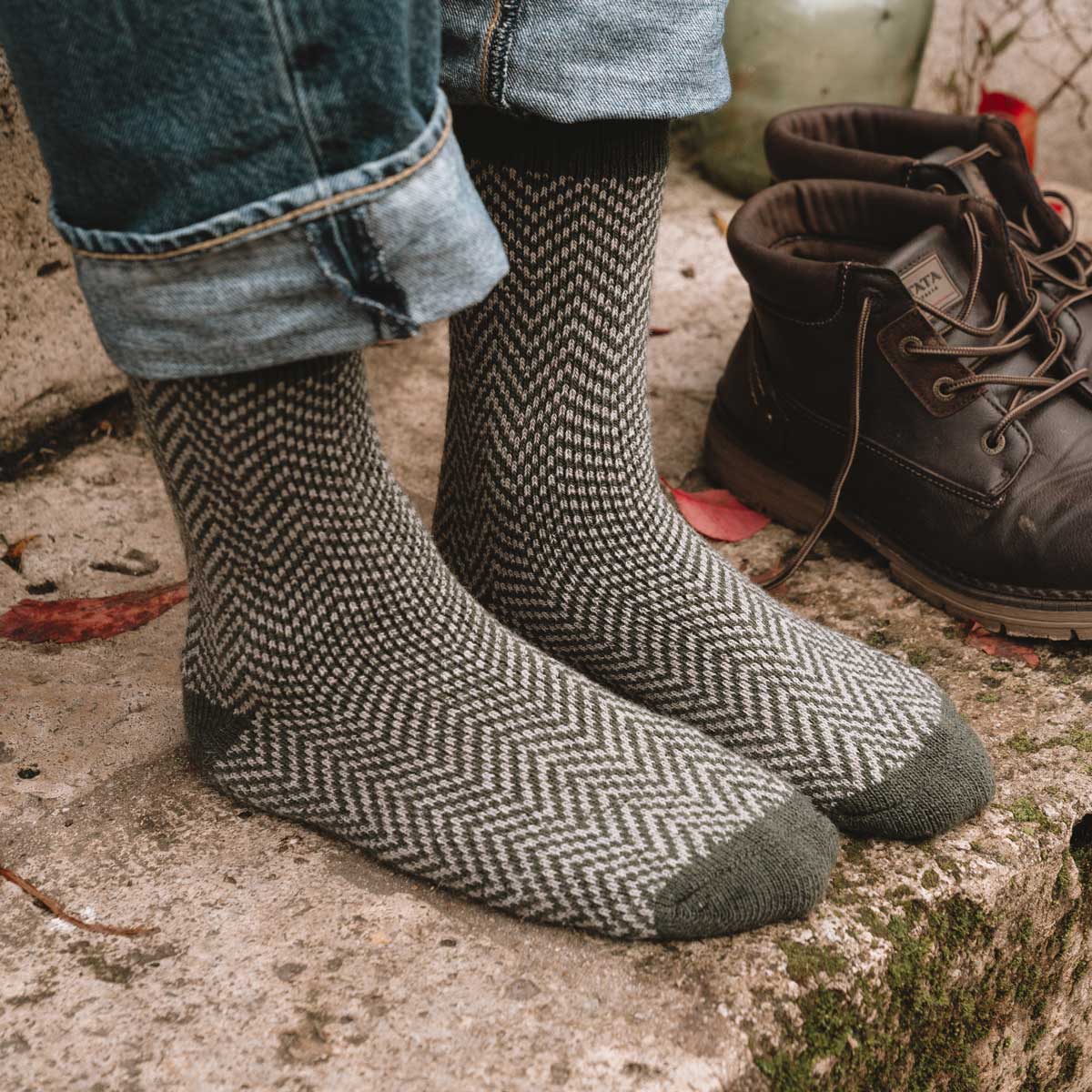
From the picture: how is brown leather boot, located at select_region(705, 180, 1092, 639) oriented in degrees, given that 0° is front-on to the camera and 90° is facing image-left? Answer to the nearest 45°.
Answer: approximately 315°

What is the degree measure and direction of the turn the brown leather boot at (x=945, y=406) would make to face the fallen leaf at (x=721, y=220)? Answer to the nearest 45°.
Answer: approximately 135° to its left

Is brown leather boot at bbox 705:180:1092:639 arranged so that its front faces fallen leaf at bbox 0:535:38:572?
no

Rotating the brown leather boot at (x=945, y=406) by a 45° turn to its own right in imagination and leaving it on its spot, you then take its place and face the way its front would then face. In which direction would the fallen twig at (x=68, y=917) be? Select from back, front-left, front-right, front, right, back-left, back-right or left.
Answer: front-right

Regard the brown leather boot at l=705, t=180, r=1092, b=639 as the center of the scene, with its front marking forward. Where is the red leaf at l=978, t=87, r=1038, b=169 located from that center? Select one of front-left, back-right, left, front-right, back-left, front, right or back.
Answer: back-left

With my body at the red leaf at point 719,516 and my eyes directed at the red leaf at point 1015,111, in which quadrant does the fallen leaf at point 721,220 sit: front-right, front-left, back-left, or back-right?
front-left

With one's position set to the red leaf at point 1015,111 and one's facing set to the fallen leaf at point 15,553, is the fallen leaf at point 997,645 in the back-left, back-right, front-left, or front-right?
front-left

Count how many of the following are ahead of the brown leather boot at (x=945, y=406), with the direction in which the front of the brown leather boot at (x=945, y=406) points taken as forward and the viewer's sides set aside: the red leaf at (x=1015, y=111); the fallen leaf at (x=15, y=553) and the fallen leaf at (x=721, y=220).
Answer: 0
